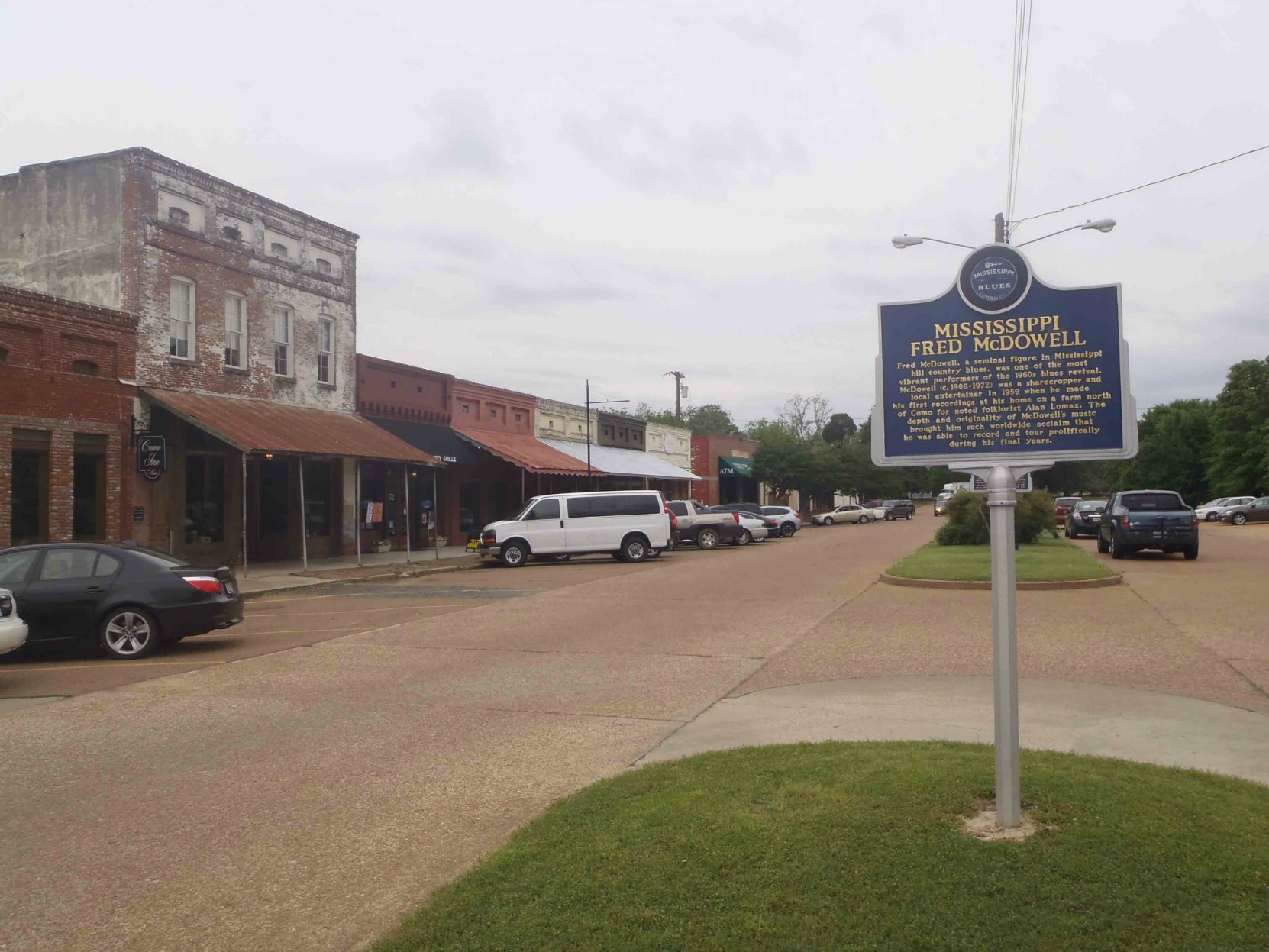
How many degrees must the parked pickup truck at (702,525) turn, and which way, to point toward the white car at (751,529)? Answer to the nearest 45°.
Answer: approximately 135° to its right

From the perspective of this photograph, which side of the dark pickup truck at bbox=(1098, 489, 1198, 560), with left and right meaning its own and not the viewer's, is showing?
back

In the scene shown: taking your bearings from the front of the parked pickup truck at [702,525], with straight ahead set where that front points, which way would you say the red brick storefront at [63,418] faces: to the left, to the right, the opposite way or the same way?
the opposite way

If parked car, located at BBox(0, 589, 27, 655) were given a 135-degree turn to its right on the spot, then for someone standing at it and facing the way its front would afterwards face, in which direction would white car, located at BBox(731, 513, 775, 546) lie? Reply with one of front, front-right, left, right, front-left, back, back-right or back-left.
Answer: front

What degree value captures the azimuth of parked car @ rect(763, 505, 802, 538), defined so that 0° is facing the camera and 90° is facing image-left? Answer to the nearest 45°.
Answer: approximately 90°

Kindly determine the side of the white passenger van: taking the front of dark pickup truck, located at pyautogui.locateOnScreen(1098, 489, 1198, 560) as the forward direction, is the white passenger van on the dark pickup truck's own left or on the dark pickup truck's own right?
on the dark pickup truck's own left

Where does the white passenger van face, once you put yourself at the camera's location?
facing to the left of the viewer

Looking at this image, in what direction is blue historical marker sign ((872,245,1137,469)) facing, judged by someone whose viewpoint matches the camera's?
facing the viewer

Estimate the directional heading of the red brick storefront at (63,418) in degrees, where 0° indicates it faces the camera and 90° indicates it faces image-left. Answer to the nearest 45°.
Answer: approximately 315°

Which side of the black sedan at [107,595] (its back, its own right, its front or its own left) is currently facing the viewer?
left

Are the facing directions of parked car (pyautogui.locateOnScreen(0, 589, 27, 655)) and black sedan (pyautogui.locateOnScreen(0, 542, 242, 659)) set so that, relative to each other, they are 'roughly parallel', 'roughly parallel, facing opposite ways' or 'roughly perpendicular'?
roughly parallel

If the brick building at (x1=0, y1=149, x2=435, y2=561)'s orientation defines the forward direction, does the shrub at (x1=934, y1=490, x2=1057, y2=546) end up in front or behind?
in front

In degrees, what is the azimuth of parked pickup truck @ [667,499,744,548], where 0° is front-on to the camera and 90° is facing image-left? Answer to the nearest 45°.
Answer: approximately 90°

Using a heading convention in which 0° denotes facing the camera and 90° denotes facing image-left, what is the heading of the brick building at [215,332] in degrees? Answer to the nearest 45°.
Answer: approximately 315°

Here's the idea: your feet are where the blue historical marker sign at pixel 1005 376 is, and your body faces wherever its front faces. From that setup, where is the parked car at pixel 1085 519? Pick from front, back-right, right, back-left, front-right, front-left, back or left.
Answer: back

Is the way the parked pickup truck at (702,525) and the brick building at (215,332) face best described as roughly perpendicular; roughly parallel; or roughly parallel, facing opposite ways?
roughly parallel, facing opposite ways

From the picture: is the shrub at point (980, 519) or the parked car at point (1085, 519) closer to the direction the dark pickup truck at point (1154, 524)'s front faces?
the parked car
